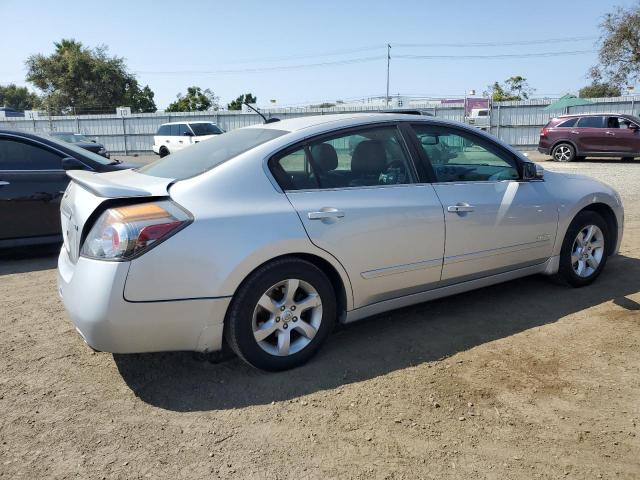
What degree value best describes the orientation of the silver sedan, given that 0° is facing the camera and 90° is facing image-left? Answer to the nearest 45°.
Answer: approximately 225°

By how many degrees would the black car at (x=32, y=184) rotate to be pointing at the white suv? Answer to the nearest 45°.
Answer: approximately 90° to its left

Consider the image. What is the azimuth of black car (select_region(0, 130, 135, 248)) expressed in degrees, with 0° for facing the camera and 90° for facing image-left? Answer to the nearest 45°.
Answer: approximately 270°

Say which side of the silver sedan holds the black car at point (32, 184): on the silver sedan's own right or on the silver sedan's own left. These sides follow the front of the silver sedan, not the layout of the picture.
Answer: on the silver sedan's own left

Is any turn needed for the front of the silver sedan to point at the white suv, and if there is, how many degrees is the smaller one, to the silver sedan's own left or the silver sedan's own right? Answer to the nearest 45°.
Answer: approximately 45° to the silver sedan's own left

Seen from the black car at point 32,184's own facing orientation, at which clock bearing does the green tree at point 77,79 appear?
The green tree is roughly at 9 o'clock from the black car.

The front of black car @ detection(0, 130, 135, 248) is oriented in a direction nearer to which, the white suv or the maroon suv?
the maroon suv

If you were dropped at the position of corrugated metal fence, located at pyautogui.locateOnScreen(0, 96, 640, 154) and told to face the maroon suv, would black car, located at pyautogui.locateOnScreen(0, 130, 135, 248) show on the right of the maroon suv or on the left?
right

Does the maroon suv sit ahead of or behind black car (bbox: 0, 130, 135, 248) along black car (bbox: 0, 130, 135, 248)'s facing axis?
ahead

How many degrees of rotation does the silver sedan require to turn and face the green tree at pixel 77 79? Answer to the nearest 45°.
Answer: approximately 90° to its left

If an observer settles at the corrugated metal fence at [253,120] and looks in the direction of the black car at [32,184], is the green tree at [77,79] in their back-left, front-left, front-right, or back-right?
back-right

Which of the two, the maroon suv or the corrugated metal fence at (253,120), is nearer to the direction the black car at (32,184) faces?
the maroon suv
